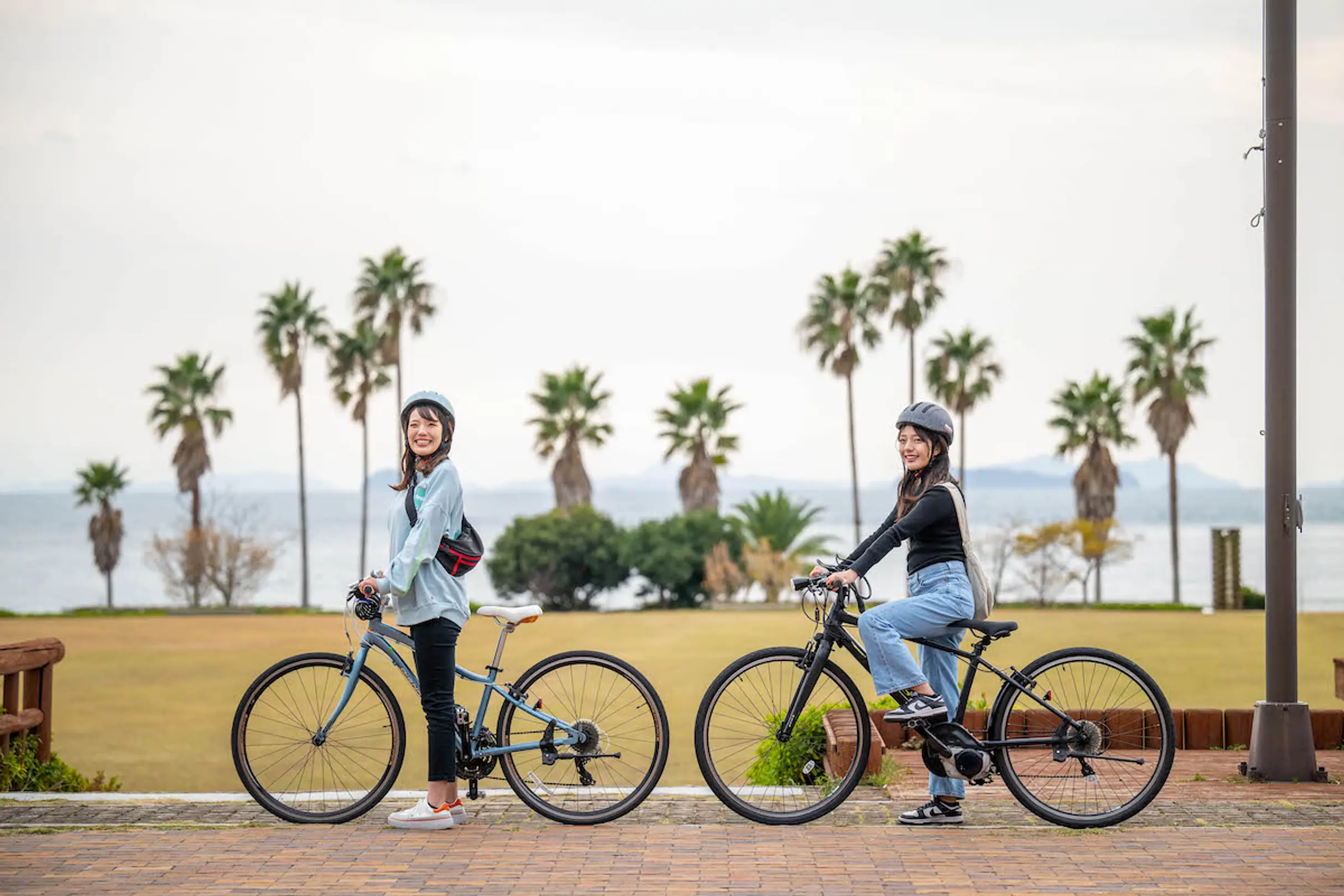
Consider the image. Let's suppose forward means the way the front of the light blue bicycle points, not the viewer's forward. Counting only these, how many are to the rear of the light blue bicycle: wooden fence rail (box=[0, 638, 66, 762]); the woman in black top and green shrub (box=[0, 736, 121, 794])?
1

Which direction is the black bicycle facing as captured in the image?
to the viewer's left

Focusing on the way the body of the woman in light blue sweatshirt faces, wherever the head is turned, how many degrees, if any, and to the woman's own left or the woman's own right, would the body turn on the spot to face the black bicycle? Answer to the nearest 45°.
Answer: approximately 180°

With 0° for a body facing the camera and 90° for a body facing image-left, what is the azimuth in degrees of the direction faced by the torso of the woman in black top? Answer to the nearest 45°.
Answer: approximately 90°

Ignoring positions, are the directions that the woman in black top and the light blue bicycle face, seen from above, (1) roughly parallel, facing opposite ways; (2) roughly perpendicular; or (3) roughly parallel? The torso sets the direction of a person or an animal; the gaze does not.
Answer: roughly parallel

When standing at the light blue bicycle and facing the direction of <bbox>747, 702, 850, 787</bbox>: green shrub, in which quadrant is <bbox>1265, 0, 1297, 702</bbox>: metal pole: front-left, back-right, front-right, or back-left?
front-right

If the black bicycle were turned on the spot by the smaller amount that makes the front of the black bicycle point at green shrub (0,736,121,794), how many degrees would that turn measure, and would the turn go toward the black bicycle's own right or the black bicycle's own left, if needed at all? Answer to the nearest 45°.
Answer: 0° — it already faces it

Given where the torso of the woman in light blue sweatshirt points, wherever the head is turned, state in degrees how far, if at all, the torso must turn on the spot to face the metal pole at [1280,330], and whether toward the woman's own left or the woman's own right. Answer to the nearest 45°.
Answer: approximately 180°

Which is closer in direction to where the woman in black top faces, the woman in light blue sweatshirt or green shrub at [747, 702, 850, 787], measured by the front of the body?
the woman in light blue sweatshirt

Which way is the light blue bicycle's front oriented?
to the viewer's left

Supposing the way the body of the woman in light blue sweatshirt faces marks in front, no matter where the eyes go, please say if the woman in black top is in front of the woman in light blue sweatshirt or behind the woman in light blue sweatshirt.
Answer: behind

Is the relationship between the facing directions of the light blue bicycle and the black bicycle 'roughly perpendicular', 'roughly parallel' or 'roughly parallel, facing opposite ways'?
roughly parallel

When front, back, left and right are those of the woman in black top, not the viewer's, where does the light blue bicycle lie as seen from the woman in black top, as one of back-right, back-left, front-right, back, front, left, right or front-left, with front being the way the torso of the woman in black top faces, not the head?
front

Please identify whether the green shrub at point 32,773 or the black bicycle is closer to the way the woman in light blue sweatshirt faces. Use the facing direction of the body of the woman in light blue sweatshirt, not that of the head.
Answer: the green shrub

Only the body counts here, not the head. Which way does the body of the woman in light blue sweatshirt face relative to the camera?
to the viewer's left

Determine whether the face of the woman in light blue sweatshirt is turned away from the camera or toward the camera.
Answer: toward the camera
